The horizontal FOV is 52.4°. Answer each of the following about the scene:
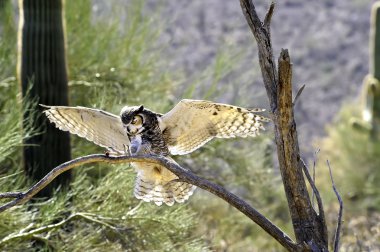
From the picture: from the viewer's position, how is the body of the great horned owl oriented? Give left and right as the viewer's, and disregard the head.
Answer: facing the viewer and to the left of the viewer

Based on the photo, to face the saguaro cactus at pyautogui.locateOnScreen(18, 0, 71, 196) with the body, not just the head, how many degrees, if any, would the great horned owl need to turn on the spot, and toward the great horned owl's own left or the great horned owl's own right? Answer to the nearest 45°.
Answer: approximately 90° to the great horned owl's own right

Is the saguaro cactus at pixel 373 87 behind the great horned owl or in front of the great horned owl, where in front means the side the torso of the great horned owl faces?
behind

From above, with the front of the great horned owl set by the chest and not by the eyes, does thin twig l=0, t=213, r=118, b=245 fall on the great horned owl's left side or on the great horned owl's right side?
on the great horned owl's right side

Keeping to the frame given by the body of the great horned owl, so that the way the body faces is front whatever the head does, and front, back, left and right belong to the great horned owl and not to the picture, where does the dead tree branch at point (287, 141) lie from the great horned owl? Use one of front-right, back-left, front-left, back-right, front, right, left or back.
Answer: left
